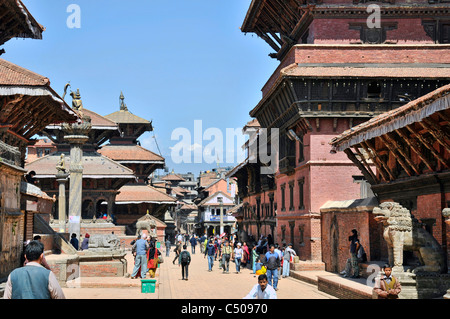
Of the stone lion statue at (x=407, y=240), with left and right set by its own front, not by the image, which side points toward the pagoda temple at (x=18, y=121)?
front

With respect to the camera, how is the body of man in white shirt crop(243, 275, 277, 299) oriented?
toward the camera

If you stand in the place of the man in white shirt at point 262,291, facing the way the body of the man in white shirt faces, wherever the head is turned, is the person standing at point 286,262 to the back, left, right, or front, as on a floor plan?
back

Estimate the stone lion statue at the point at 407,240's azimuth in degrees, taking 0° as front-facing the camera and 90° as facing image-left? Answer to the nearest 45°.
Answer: approximately 90°

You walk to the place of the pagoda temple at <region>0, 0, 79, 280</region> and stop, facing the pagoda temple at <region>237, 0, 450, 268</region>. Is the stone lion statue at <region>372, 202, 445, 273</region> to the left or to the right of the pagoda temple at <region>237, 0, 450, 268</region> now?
right

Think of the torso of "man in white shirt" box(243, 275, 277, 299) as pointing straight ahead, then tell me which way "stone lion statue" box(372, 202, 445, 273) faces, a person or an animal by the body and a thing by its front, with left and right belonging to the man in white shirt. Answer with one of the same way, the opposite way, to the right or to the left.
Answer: to the right

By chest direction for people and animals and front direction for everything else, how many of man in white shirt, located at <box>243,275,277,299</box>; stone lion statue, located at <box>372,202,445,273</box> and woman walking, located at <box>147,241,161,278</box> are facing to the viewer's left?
1

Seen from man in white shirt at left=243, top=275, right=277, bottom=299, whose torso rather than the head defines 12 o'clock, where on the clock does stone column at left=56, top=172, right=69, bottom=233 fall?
The stone column is roughly at 5 o'clock from the man in white shirt.
